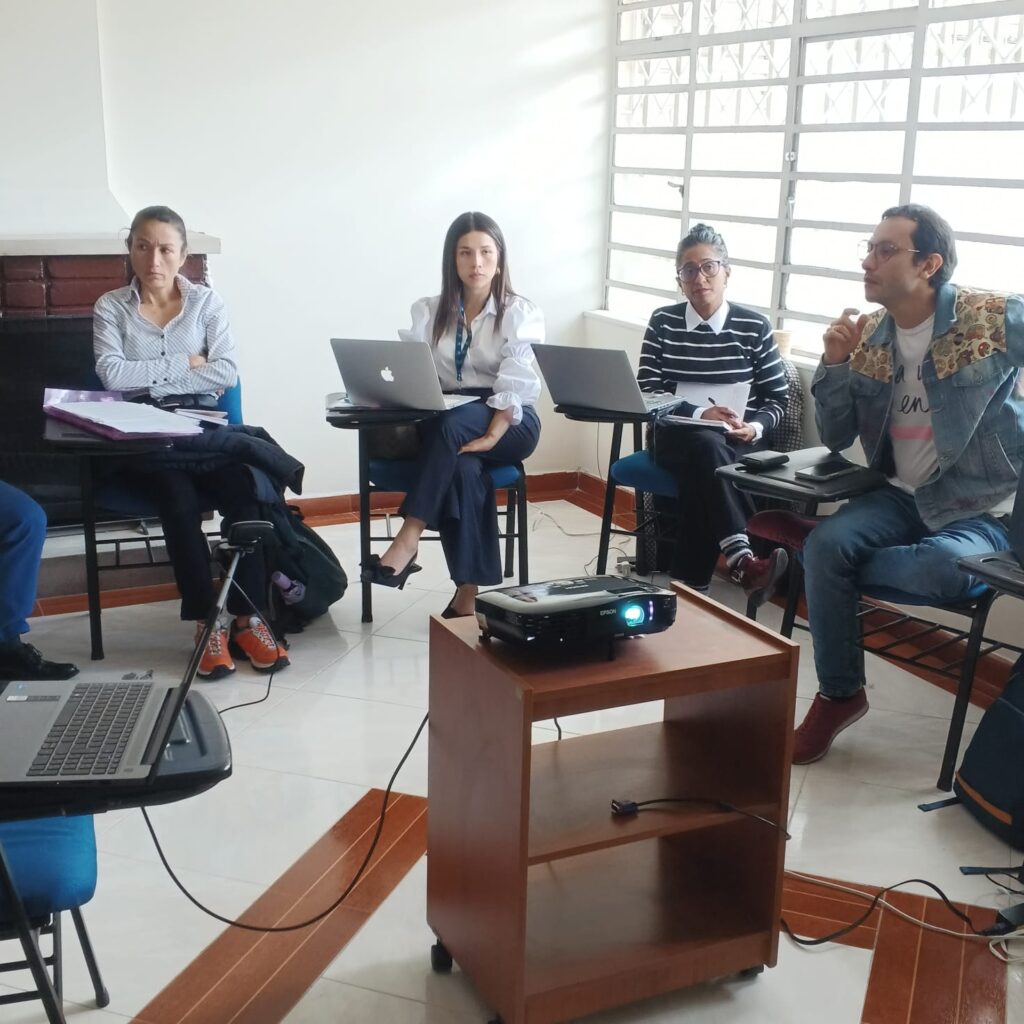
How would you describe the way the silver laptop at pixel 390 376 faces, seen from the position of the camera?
facing away from the viewer and to the right of the viewer

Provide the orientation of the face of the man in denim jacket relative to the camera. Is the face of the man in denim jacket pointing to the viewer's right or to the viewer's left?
to the viewer's left

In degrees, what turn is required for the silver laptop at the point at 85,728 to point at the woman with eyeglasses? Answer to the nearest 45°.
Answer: approximately 135° to its right

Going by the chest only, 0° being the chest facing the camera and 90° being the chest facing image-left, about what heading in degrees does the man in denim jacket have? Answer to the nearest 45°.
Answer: approximately 45°

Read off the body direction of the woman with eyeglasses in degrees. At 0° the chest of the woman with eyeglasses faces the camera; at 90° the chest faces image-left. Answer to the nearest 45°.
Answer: approximately 0°

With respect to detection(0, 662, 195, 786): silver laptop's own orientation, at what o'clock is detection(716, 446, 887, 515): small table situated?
The small table is roughly at 5 o'clock from the silver laptop.
